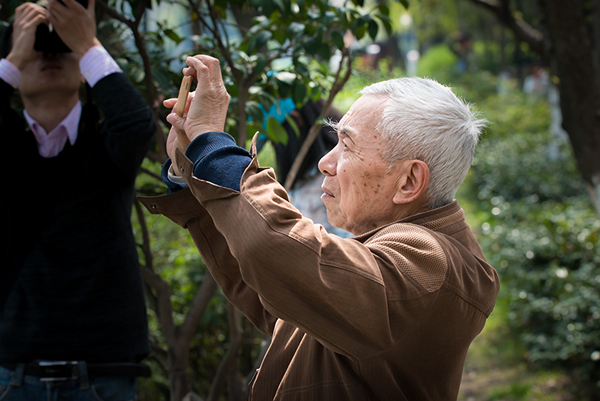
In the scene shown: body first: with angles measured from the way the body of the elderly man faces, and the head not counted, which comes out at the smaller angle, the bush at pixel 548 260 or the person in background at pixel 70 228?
the person in background

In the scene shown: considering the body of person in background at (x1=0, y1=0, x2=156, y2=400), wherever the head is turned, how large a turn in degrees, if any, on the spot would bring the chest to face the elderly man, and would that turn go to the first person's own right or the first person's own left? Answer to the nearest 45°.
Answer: approximately 45° to the first person's own left

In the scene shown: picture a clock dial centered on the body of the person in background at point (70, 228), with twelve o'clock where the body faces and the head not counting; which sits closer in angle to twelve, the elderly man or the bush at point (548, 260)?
the elderly man

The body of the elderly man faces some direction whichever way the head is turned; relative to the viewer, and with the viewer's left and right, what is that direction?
facing to the left of the viewer

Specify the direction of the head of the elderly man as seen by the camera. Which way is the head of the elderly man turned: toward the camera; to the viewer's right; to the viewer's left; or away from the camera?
to the viewer's left

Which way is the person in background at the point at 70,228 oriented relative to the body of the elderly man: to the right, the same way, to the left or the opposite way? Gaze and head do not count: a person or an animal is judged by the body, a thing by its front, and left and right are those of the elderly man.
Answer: to the left

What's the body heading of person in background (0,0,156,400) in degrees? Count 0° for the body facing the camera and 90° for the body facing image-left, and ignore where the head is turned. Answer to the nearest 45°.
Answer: approximately 0°

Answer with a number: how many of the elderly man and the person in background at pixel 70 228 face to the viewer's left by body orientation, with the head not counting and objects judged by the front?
1

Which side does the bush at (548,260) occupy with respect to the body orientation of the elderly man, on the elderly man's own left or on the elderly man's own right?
on the elderly man's own right

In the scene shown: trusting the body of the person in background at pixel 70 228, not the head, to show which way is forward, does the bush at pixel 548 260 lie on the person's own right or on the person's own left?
on the person's own left
